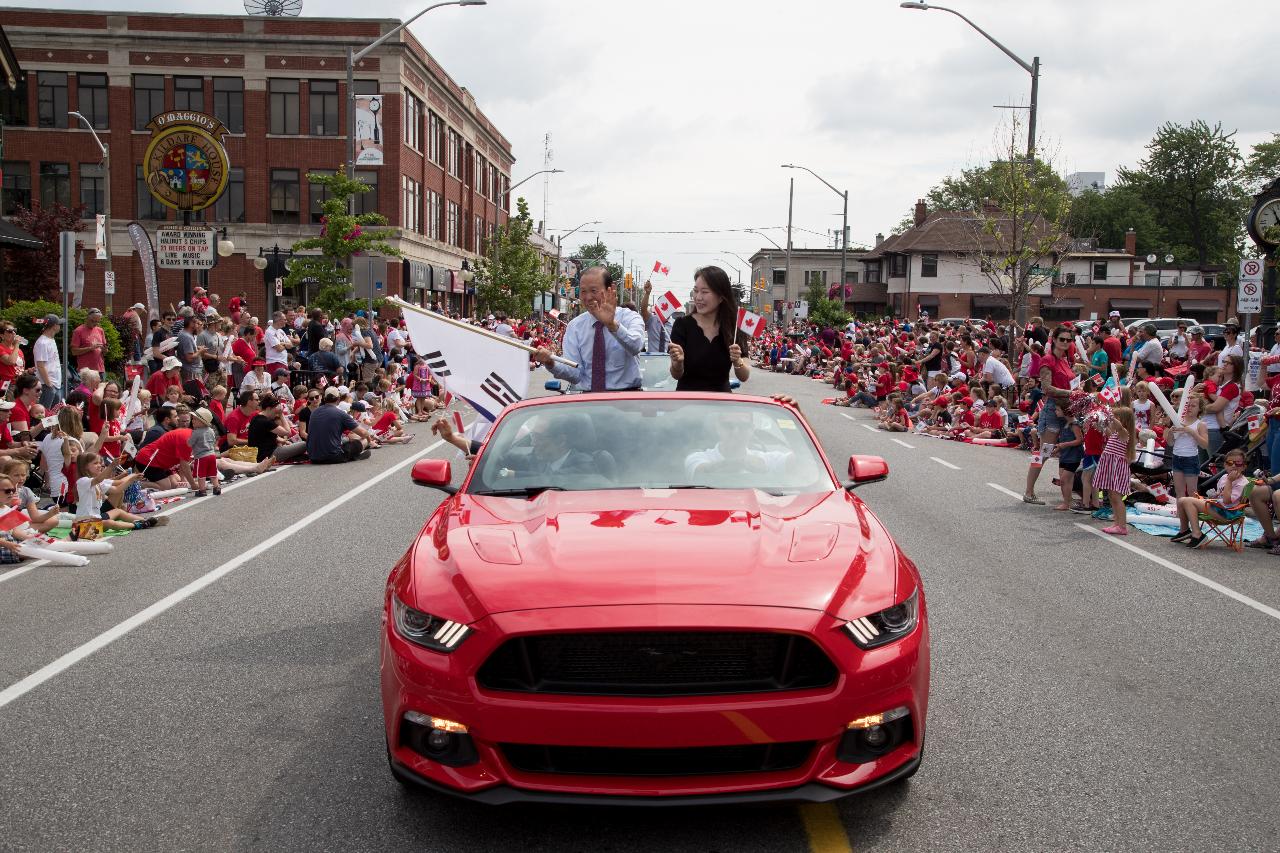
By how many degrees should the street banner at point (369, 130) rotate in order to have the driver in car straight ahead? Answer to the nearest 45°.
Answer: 0° — it already faces them

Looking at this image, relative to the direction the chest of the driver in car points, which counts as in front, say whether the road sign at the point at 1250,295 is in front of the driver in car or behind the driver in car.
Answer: behind

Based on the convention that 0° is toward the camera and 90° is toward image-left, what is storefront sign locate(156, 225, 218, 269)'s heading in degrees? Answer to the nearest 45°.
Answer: approximately 0°

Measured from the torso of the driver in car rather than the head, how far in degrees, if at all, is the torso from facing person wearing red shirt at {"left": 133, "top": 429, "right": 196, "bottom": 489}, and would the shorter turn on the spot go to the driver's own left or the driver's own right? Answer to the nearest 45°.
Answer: approximately 135° to the driver's own right

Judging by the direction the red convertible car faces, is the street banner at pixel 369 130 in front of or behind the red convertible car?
behind

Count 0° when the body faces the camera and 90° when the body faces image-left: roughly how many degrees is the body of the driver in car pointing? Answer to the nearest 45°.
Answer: approximately 0°

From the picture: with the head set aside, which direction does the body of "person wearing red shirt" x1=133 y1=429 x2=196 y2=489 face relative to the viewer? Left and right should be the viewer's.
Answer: facing to the right of the viewer

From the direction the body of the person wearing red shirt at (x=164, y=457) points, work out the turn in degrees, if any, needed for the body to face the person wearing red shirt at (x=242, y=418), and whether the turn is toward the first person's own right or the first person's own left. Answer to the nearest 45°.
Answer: approximately 90° to the first person's own left
